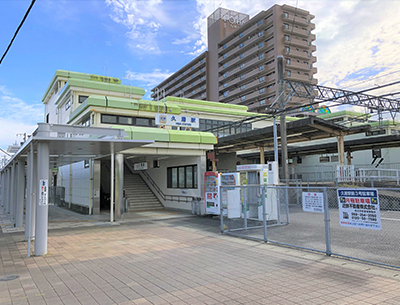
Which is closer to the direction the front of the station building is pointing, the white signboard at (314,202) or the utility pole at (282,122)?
the white signboard

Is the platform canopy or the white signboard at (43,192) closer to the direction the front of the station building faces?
the white signboard

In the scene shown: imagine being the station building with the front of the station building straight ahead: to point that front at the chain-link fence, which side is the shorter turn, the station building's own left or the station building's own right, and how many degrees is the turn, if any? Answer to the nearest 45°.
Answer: approximately 45° to the station building's own left

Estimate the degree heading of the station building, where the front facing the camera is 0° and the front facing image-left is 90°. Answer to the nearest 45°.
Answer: approximately 0°

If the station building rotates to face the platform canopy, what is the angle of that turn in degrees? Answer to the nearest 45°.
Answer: approximately 90° to its left

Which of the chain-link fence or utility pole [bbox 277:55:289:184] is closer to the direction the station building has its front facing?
the chain-link fence

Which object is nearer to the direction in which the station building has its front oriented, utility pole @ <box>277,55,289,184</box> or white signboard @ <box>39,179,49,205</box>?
the white signboard

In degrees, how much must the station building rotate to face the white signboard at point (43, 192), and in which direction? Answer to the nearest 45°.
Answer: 0° — it already faces it

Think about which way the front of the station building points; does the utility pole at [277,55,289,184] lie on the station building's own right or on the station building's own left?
on the station building's own left
